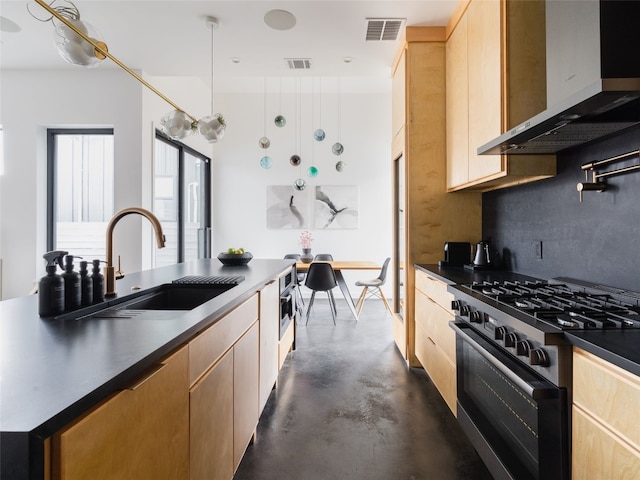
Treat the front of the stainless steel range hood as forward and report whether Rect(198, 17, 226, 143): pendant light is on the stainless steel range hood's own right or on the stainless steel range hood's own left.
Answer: on the stainless steel range hood's own right

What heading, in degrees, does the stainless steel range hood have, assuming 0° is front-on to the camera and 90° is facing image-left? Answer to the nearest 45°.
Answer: approximately 45°

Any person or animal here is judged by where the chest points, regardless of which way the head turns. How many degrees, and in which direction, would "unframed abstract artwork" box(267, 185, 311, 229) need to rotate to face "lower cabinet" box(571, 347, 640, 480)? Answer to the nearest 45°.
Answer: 0° — it already faces it

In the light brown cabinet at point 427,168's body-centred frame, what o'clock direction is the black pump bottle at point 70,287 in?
The black pump bottle is roughly at 10 o'clock from the light brown cabinet.

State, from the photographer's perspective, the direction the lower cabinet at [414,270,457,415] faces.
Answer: facing to the left of the viewer

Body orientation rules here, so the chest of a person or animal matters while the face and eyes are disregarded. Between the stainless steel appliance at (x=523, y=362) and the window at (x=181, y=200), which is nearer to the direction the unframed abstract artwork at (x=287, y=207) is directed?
the stainless steel appliance

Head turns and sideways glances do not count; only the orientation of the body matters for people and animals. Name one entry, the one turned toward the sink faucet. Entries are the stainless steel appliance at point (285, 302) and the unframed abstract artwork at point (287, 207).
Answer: the unframed abstract artwork

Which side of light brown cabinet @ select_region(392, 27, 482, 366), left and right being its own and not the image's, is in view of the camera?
left
